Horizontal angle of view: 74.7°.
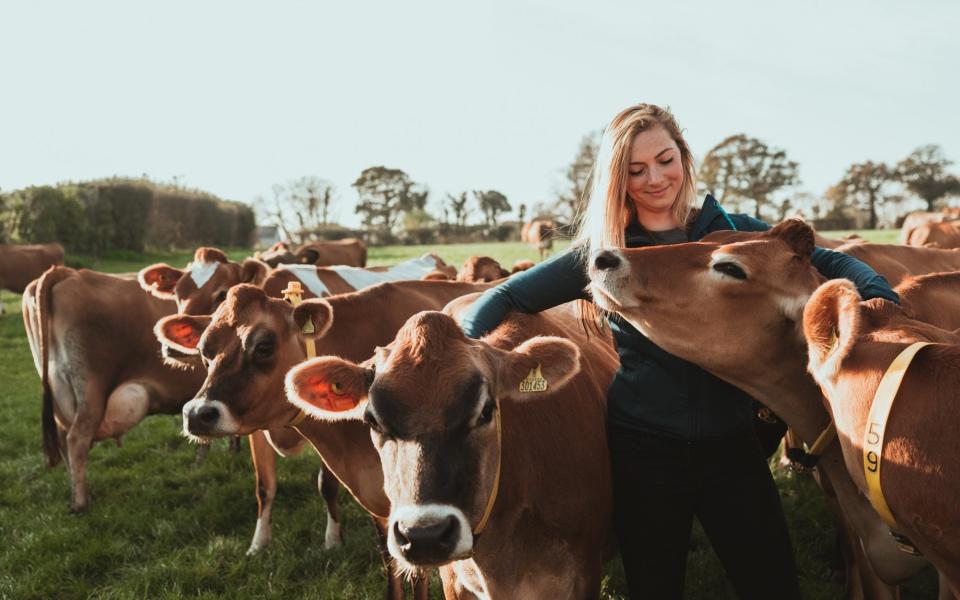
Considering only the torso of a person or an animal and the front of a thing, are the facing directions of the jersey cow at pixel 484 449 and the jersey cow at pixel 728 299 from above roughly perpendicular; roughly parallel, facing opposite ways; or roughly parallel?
roughly perpendicular

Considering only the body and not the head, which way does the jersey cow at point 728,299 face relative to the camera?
to the viewer's left

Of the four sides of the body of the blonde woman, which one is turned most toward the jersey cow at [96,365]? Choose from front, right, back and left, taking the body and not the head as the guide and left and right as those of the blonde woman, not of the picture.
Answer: right

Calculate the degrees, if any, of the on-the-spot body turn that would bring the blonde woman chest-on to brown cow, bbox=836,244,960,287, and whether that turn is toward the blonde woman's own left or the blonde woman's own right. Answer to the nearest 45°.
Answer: approximately 135° to the blonde woman's own left

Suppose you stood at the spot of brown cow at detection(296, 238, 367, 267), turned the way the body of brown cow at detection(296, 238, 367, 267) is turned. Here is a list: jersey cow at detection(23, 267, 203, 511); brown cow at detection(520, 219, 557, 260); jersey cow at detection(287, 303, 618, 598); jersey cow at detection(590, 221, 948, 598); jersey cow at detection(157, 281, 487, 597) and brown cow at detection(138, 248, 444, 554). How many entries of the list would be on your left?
5

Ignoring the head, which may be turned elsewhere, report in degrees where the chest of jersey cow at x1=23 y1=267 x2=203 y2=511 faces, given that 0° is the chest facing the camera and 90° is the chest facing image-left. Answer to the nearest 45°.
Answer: approximately 225°

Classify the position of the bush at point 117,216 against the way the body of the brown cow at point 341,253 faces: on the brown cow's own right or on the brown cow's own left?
on the brown cow's own right

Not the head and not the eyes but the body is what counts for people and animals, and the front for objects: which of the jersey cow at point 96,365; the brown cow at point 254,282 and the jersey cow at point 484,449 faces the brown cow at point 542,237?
the jersey cow at point 96,365

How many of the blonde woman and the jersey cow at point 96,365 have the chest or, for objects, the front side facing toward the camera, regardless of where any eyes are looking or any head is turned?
1

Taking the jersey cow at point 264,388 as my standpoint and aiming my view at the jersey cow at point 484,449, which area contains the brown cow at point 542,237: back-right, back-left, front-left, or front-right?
back-left

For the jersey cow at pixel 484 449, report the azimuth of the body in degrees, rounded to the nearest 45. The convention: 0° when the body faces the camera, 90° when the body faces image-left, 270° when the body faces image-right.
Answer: approximately 45°

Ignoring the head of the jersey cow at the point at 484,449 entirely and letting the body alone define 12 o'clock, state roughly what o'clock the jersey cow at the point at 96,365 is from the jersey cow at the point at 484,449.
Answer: the jersey cow at the point at 96,365 is roughly at 5 o'clock from the jersey cow at the point at 484,449.

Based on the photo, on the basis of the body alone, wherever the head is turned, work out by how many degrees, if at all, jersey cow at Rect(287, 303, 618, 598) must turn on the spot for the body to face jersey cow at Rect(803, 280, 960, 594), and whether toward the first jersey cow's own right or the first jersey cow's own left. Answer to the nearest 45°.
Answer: approximately 90° to the first jersey cow's own left

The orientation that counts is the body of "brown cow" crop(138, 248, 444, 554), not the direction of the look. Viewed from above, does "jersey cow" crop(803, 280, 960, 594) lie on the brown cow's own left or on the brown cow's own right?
on the brown cow's own left
